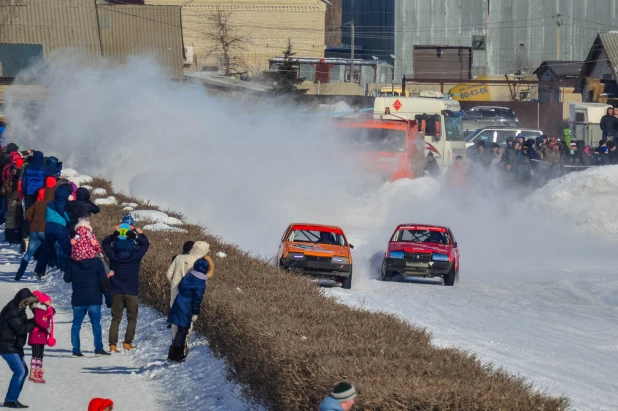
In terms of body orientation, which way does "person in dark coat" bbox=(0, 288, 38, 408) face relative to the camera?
to the viewer's right

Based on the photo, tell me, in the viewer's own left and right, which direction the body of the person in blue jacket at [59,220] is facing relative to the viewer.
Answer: facing away from the viewer and to the right of the viewer

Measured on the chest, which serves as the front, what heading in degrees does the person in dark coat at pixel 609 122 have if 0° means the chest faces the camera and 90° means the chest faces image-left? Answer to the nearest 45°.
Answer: approximately 0°

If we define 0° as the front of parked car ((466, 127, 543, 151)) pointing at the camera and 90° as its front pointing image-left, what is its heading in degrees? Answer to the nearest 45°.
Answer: approximately 90°

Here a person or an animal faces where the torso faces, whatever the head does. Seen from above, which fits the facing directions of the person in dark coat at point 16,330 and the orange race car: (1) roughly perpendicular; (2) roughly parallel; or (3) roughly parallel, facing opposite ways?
roughly perpendicular

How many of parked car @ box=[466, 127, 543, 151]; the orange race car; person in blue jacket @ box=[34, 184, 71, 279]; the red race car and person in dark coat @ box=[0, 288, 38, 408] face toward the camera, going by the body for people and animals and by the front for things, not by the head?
2

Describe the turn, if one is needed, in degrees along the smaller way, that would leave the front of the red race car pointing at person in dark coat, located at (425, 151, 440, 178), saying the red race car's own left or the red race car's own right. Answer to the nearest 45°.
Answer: approximately 180°

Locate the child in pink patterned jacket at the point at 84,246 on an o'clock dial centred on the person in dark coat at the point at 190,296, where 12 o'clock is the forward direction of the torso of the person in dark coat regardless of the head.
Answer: The child in pink patterned jacket is roughly at 9 o'clock from the person in dark coat.

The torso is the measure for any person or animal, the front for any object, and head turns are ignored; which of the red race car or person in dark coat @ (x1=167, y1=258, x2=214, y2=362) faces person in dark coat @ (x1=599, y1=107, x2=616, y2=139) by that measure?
person in dark coat @ (x1=167, y1=258, x2=214, y2=362)
